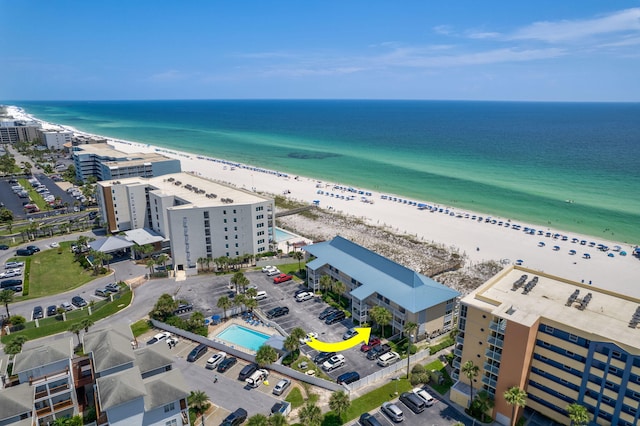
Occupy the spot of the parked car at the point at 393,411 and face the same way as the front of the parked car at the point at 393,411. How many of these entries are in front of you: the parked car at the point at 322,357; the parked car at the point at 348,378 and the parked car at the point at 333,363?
3

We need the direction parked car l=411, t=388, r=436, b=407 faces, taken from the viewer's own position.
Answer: facing away from the viewer and to the left of the viewer

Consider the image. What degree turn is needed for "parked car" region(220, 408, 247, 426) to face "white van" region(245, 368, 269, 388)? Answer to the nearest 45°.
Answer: approximately 180°

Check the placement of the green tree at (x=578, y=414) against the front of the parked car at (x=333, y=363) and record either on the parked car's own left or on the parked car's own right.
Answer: on the parked car's own left

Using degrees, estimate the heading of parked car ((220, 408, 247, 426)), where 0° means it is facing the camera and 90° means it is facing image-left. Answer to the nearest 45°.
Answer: approximately 45°

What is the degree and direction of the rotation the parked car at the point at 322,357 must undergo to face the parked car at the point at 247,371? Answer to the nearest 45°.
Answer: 0° — it already faces it

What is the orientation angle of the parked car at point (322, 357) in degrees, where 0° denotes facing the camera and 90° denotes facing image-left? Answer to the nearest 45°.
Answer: approximately 45°

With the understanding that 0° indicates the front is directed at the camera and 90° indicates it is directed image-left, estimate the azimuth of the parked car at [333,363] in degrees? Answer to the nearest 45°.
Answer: approximately 45°

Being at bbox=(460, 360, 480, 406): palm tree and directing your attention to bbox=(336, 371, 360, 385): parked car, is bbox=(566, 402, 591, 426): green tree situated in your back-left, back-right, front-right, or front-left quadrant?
back-left

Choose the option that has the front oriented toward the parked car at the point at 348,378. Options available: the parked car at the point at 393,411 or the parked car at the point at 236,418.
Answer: the parked car at the point at 393,411

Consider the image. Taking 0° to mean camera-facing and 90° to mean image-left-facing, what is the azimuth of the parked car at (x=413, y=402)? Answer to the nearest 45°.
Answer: approximately 135°
